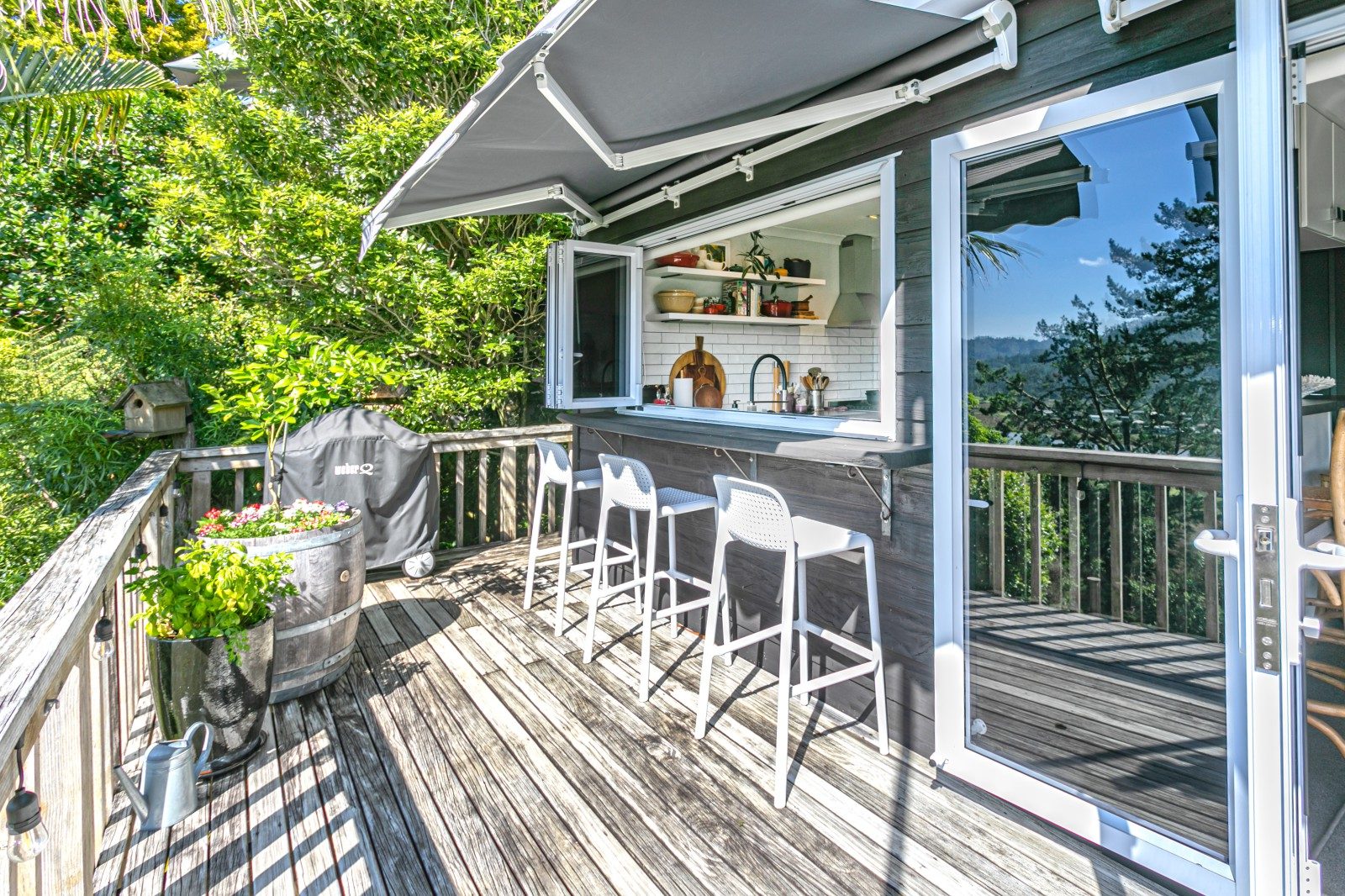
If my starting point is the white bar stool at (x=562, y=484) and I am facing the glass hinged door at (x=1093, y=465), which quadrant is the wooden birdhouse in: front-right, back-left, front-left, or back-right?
back-right

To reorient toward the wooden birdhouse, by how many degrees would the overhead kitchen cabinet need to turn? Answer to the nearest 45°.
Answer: approximately 45° to its right

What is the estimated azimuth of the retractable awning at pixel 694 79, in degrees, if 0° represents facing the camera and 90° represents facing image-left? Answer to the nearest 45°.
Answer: approximately 45°

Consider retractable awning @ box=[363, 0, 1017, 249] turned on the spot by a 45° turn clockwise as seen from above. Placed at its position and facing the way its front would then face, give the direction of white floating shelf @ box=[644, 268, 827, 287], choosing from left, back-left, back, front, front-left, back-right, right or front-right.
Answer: right

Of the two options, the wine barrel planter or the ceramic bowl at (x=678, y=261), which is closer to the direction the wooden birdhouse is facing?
the wine barrel planter

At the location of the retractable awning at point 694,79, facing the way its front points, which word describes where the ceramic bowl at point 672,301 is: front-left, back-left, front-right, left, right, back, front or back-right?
back-right
